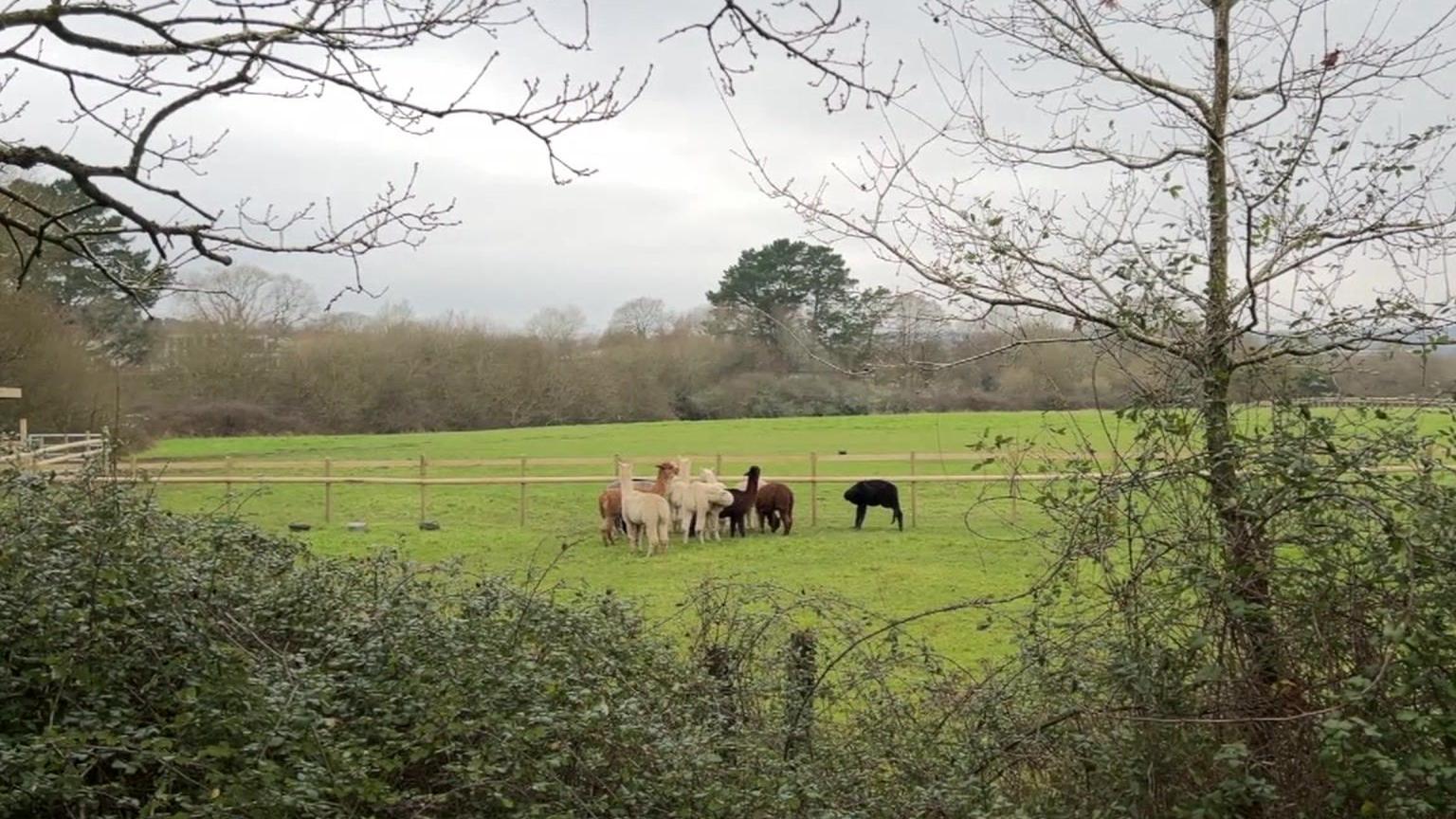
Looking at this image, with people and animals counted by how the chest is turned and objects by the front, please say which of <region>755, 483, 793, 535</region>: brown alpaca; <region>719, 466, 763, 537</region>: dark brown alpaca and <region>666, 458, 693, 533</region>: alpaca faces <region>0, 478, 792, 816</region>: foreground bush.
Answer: the alpaca

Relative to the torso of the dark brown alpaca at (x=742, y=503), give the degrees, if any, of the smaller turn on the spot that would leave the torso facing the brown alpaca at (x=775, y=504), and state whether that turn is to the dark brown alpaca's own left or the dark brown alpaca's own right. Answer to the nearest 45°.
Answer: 0° — it already faces it

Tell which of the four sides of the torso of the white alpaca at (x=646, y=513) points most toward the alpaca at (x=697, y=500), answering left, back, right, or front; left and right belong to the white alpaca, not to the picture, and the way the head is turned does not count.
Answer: right

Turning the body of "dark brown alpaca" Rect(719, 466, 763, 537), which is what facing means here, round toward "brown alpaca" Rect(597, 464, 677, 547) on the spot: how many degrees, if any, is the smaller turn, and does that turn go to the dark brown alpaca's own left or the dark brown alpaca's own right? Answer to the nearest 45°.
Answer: approximately 135° to the dark brown alpaca's own right

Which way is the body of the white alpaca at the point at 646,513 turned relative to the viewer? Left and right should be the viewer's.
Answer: facing away from the viewer and to the left of the viewer

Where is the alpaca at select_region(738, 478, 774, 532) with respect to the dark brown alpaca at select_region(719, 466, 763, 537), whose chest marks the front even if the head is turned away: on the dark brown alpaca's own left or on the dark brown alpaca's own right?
on the dark brown alpaca's own left

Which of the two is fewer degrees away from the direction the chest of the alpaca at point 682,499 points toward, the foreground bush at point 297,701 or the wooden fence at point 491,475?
the foreground bush

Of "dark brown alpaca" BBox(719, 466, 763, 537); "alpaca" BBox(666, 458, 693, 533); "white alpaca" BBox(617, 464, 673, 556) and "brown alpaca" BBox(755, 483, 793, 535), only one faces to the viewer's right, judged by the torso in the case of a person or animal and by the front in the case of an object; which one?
the dark brown alpaca

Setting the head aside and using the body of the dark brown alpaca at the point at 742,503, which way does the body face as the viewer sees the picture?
to the viewer's right

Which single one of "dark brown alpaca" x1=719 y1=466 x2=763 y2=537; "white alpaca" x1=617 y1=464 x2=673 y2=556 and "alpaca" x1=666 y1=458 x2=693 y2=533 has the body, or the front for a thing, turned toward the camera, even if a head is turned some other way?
the alpaca
